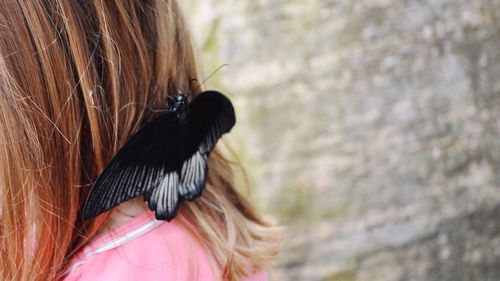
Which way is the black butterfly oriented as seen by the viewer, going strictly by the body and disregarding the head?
away from the camera
